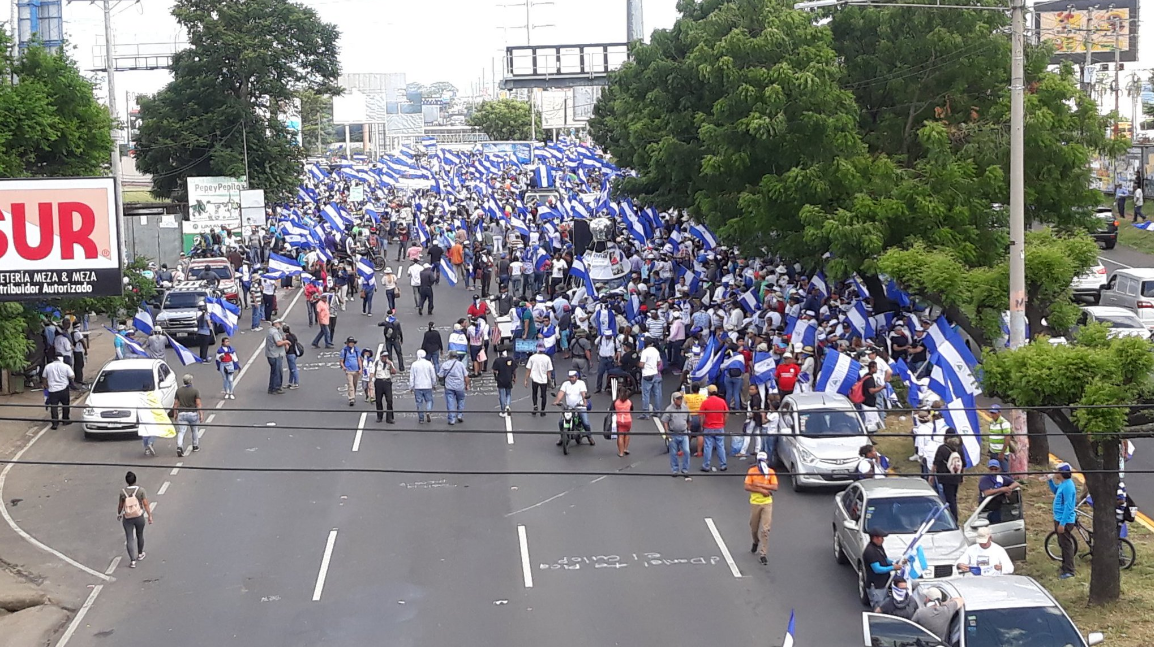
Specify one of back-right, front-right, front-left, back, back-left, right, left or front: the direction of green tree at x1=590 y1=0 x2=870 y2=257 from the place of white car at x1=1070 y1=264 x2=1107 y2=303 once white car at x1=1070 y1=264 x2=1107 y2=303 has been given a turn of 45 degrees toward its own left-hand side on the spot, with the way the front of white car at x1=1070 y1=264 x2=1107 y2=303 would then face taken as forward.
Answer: front

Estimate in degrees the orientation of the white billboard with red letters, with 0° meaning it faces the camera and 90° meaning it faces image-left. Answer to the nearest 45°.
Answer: approximately 0°

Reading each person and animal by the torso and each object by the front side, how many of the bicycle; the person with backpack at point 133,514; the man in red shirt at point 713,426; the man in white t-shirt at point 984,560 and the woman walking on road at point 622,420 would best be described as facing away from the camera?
3

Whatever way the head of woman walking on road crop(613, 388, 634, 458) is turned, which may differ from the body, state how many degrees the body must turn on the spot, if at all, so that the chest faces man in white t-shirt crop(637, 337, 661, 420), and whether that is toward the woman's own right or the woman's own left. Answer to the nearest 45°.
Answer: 0° — they already face them

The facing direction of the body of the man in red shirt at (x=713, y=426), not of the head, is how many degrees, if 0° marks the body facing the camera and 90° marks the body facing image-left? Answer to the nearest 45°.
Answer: approximately 180°

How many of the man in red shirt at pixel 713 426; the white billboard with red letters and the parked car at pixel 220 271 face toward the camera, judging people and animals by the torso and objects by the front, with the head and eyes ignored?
2

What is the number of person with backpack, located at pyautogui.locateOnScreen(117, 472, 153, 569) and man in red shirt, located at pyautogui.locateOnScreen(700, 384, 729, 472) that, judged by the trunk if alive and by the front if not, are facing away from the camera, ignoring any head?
2

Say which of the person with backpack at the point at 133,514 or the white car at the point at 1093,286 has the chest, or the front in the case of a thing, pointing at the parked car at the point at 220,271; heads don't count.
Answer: the person with backpack

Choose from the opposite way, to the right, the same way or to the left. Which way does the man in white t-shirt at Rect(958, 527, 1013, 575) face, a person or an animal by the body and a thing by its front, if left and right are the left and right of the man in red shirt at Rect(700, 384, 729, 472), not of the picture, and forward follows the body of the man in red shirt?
the opposite way

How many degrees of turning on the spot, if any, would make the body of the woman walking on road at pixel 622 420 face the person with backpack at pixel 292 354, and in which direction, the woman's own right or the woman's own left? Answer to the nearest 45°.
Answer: approximately 45° to the woman's own left

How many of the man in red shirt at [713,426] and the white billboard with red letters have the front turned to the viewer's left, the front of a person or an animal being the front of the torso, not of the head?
0

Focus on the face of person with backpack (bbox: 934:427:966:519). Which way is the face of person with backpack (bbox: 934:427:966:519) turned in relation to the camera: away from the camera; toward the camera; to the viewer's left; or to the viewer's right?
away from the camera
